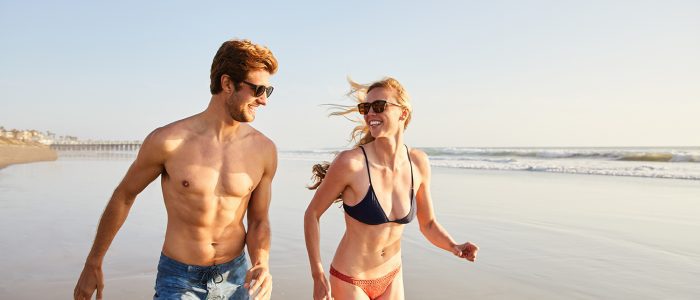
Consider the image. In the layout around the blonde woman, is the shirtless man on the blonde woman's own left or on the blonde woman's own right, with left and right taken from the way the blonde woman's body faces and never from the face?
on the blonde woman's own right

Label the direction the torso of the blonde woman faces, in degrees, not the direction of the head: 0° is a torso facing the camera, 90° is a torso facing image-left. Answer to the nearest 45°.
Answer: approximately 315°
